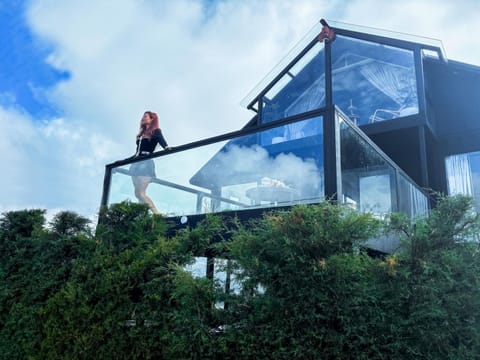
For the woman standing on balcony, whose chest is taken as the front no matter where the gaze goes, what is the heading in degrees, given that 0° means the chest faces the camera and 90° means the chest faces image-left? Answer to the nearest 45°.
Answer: approximately 45°

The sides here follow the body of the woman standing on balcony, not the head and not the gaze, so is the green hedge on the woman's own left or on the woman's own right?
on the woman's own left

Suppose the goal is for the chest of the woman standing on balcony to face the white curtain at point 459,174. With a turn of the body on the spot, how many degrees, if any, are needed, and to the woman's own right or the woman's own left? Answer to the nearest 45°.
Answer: approximately 135° to the woman's own left

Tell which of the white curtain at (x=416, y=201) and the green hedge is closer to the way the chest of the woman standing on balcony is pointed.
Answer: the green hedge
